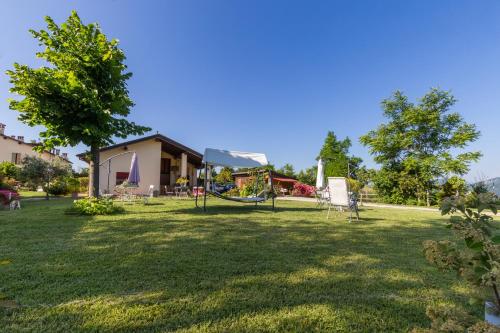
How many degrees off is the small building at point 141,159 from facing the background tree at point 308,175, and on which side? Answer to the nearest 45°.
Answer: approximately 90° to its left

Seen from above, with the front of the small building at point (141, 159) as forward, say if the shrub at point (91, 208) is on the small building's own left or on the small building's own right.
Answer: on the small building's own right

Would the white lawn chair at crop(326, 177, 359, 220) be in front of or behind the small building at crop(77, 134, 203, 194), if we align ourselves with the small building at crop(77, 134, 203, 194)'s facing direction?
in front

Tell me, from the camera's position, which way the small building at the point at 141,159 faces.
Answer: facing the viewer and to the right of the viewer

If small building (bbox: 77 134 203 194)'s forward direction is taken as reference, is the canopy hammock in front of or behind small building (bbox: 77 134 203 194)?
in front

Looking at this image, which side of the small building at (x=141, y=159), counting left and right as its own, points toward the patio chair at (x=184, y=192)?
front

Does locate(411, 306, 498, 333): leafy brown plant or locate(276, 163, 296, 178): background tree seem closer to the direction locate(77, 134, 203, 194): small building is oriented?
the leafy brown plant

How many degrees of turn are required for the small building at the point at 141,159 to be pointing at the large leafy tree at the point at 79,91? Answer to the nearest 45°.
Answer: approximately 45° to its right

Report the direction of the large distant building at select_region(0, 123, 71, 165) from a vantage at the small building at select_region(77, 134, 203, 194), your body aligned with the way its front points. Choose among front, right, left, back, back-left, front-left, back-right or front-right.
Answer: back

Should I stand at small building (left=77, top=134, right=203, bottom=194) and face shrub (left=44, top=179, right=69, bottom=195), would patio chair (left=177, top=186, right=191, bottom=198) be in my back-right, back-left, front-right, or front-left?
back-left

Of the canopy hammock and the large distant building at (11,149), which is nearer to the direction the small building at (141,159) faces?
the canopy hammock
